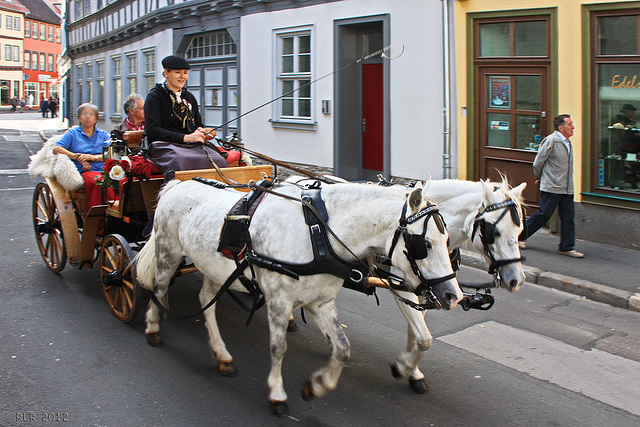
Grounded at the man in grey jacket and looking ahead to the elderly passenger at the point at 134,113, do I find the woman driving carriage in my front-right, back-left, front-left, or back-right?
front-left

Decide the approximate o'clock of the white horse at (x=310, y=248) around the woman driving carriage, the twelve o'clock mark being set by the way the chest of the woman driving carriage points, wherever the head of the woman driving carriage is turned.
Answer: The white horse is roughly at 1 o'clock from the woman driving carriage.

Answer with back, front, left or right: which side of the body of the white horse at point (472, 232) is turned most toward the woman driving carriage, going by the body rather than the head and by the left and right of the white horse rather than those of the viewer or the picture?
back

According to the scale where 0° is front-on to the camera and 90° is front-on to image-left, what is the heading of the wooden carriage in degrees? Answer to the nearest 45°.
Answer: approximately 315°

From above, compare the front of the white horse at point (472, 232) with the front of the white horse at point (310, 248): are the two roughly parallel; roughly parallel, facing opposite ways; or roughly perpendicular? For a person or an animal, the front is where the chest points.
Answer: roughly parallel

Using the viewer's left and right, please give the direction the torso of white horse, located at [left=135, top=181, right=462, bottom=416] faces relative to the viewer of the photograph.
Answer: facing the viewer and to the right of the viewer
